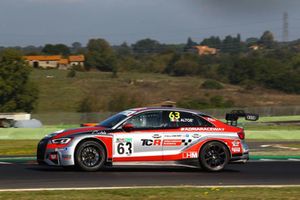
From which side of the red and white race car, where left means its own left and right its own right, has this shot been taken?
left
